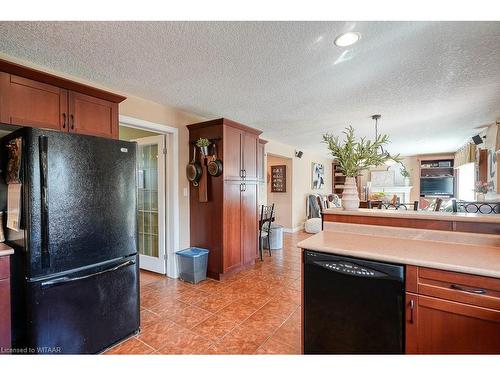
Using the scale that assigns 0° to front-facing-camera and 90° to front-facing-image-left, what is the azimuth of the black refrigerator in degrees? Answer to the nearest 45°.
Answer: approximately 315°

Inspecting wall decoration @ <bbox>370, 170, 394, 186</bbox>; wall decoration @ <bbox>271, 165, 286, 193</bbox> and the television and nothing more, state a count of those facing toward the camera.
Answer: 3

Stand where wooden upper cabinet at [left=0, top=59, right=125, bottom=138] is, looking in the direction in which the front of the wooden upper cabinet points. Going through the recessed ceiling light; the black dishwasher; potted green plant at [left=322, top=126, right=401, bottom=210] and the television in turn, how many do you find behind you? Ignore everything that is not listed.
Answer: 0

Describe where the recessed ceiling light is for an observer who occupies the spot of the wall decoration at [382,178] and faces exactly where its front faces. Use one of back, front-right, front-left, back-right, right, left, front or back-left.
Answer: front

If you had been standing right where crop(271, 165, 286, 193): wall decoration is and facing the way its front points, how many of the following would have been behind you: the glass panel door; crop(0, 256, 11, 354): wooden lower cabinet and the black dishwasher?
0

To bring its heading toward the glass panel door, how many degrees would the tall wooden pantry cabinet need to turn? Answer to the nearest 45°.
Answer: approximately 135° to its right

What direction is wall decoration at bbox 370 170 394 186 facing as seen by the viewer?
toward the camera

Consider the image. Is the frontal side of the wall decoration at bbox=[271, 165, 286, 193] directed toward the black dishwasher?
yes

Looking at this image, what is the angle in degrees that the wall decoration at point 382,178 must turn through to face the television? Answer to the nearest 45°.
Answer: approximately 90° to its left

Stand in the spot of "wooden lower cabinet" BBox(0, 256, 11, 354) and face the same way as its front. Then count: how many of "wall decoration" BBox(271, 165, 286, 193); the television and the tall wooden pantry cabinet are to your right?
0

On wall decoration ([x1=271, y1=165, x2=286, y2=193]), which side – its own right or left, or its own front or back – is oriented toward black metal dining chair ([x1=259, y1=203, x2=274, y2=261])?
front

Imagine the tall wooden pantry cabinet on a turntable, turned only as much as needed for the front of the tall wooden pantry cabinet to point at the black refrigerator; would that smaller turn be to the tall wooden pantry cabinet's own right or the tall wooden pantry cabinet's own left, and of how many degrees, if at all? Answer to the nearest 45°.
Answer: approximately 90° to the tall wooden pantry cabinet's own right

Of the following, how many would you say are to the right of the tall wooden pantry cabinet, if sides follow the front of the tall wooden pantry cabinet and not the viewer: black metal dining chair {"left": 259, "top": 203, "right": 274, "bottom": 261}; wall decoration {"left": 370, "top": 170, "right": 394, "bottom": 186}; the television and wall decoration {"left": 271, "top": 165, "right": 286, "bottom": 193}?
0

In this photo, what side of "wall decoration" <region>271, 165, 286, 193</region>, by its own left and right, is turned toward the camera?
front

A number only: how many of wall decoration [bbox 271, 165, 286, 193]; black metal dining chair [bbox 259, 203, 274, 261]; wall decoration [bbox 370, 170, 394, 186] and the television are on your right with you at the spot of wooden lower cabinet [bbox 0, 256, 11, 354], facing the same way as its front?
0

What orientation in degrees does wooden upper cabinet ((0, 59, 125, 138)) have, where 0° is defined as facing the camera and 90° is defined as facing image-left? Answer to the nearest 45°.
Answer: approximately 315°
